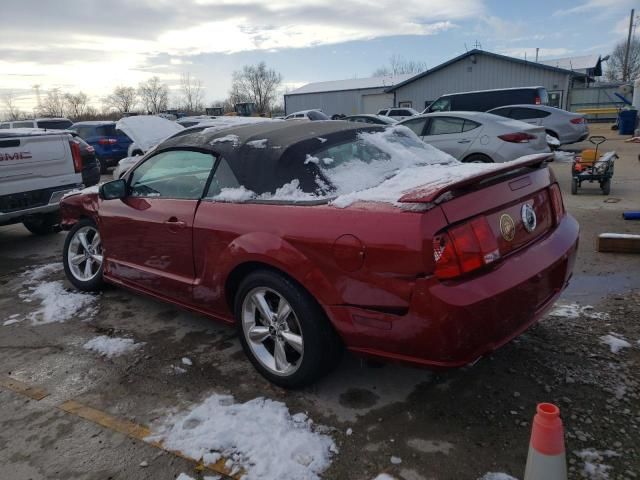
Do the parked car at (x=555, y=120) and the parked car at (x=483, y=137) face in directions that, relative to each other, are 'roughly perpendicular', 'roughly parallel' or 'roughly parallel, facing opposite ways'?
roughly parallel

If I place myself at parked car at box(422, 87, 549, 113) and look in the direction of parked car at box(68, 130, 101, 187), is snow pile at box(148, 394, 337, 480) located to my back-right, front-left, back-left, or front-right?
front-left

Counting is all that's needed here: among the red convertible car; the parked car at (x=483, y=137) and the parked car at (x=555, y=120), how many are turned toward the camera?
0

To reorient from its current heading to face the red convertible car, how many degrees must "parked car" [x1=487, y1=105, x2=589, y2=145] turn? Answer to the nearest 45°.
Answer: approximately 135° to its left

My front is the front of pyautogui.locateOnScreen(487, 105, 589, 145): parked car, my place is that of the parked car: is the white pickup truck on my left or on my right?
on my left

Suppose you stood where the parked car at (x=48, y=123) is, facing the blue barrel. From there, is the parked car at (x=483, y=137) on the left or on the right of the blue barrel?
right

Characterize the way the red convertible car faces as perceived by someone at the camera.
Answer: facing away from the viewer and to the left of the viewer

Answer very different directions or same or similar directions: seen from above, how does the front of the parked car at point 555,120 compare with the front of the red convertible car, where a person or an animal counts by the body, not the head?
same or similar directions

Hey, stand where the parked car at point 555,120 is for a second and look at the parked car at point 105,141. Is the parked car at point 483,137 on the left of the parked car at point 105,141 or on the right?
left

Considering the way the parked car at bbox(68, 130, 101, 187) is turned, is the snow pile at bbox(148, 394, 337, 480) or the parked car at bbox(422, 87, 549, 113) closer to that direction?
the parked car

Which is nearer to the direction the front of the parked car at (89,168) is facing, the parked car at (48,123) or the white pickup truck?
the parked car

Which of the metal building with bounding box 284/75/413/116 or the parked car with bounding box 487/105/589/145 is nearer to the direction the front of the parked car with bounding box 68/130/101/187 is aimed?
the metal building

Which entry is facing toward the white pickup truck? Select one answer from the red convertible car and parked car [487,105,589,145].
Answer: the red convertible car

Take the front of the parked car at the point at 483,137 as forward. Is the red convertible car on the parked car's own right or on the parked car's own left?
on the parked car's own left

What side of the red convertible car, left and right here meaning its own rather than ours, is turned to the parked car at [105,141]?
front

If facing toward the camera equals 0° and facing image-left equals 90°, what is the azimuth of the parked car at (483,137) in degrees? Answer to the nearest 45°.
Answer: approximately 135°

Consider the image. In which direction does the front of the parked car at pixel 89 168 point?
away from the camera

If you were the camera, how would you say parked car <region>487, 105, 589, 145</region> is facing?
facing away from the viewer and to the left of the viewer
